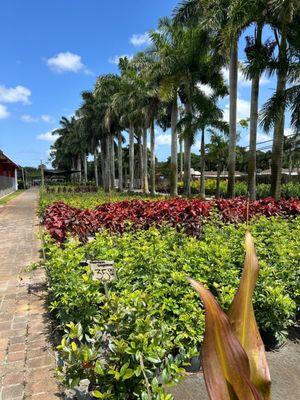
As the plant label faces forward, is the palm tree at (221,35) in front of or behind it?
behind

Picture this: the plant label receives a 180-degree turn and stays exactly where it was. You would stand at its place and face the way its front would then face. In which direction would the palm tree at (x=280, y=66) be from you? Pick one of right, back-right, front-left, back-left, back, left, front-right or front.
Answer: front-right

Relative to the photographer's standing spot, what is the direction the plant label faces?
facing the viewer

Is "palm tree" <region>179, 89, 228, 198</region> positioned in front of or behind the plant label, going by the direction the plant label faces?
behind

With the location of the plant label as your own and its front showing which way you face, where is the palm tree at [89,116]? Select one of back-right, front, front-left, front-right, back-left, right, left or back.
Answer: back

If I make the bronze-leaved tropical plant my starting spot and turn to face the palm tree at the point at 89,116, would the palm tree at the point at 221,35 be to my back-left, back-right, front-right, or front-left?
front-right

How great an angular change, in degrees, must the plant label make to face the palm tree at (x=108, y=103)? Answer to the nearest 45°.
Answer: approximately 180°
